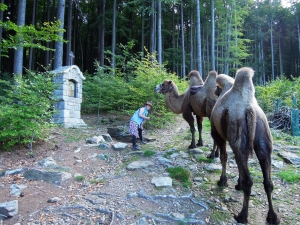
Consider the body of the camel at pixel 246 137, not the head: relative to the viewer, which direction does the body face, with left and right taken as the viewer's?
facing away from the viewer and to the left of the viewer

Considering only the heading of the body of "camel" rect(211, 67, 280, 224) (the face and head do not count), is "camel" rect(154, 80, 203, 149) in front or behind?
in front

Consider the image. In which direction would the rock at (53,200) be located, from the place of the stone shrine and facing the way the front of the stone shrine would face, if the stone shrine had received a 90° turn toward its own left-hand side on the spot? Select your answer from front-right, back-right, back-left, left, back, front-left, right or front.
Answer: back-right

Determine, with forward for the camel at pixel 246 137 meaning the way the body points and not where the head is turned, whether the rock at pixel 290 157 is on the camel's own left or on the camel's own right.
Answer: on the camel's own right

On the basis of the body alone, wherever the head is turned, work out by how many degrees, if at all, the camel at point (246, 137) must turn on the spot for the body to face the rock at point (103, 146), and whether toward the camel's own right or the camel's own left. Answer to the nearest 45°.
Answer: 0° — it already faces it

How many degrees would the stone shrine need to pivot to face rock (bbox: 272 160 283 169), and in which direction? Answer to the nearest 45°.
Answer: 0° — it already faces it

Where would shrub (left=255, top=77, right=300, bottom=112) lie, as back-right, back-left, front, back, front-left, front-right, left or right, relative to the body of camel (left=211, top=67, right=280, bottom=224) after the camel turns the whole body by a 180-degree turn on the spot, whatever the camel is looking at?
back-left

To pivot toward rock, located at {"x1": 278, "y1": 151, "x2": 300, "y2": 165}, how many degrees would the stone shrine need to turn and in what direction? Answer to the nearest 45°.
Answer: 0° — it already faces it

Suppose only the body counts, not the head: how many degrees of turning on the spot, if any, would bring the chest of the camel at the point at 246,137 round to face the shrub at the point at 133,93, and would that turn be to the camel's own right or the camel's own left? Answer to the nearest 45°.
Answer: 0° — it already faces it

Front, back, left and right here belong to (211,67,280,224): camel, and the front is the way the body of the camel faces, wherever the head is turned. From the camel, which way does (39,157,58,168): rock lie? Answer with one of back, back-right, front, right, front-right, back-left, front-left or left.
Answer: front-left

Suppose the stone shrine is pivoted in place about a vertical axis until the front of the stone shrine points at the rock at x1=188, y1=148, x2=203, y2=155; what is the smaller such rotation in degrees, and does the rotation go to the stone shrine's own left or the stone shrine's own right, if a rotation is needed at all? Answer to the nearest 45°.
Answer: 0° — it already faces it
